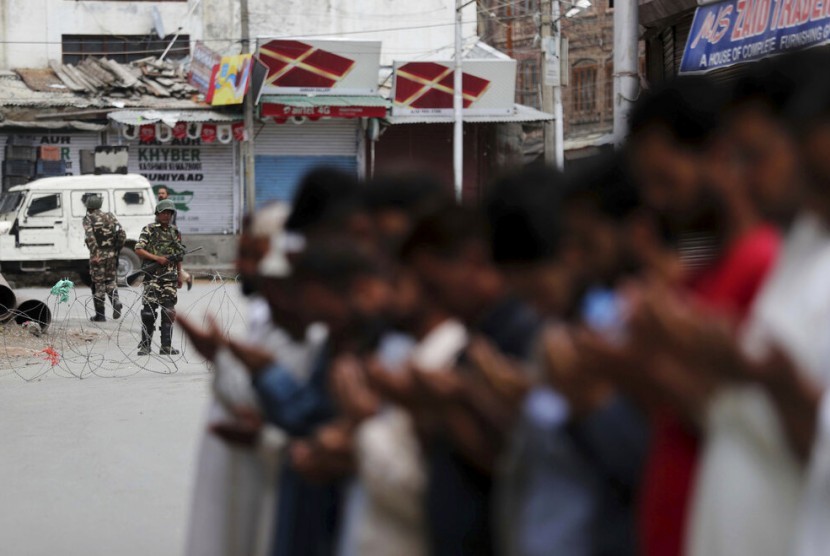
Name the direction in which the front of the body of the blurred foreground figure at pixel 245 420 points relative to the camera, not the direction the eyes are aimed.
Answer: to the viewer's left

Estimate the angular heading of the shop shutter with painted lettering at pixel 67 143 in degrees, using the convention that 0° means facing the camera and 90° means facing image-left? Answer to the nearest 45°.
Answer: approximately 0°

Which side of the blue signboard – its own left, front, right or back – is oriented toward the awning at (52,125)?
right

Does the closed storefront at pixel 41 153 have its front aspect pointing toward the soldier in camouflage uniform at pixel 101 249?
yes

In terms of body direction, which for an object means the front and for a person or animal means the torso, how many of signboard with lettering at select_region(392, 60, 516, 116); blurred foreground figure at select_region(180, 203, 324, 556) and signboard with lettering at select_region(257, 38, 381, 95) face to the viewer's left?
1

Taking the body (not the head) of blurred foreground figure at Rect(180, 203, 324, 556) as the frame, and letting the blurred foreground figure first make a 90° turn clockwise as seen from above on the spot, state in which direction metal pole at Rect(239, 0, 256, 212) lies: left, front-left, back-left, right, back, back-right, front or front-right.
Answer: front

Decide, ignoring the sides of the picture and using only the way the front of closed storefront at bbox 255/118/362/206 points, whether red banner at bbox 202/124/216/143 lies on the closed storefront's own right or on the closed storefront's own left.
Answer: on the closed storefront's own right

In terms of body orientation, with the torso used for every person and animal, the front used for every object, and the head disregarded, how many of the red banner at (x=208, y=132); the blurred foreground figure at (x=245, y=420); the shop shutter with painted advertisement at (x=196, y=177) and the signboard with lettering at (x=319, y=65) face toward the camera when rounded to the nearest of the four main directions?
3

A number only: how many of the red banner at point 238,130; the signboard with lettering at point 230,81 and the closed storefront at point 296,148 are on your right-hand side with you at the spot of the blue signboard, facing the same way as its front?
3

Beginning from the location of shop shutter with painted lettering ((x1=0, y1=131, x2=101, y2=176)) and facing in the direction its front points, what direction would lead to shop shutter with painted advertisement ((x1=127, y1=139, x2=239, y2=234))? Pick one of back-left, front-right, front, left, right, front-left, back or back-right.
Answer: left

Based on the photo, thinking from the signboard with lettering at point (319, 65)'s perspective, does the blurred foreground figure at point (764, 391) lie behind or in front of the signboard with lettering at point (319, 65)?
in front

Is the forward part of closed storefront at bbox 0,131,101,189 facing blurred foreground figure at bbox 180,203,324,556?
yes
